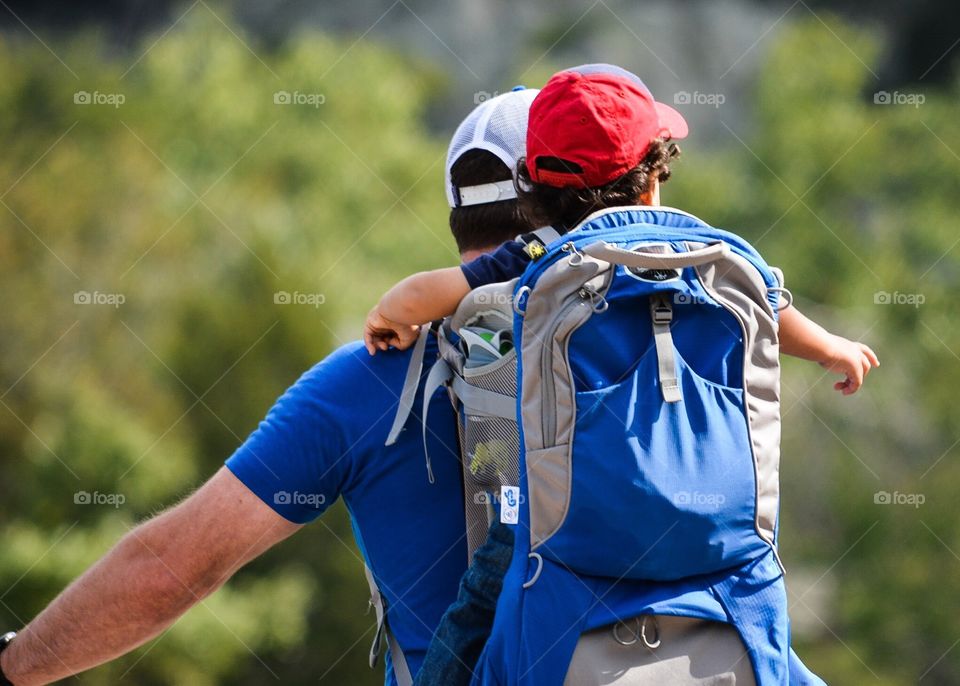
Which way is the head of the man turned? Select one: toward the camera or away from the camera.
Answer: away from the camera

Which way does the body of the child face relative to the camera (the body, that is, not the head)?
away from the camera
